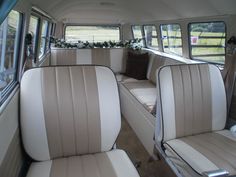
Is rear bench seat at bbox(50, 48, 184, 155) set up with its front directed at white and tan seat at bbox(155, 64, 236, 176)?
yes
